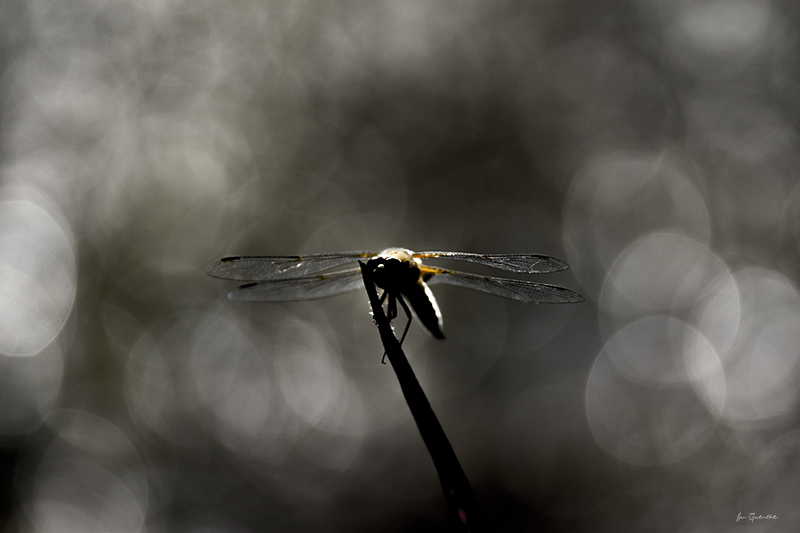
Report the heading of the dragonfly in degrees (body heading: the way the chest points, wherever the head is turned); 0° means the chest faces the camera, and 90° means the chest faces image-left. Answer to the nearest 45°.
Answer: approximately 0°
